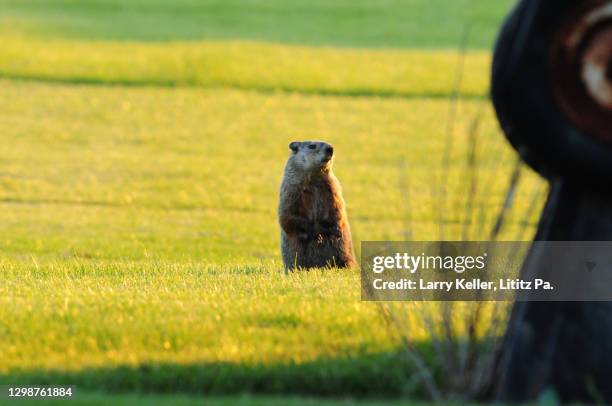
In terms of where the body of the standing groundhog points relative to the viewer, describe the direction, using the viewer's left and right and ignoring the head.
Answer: facing the viewer and to the right of the viewer
